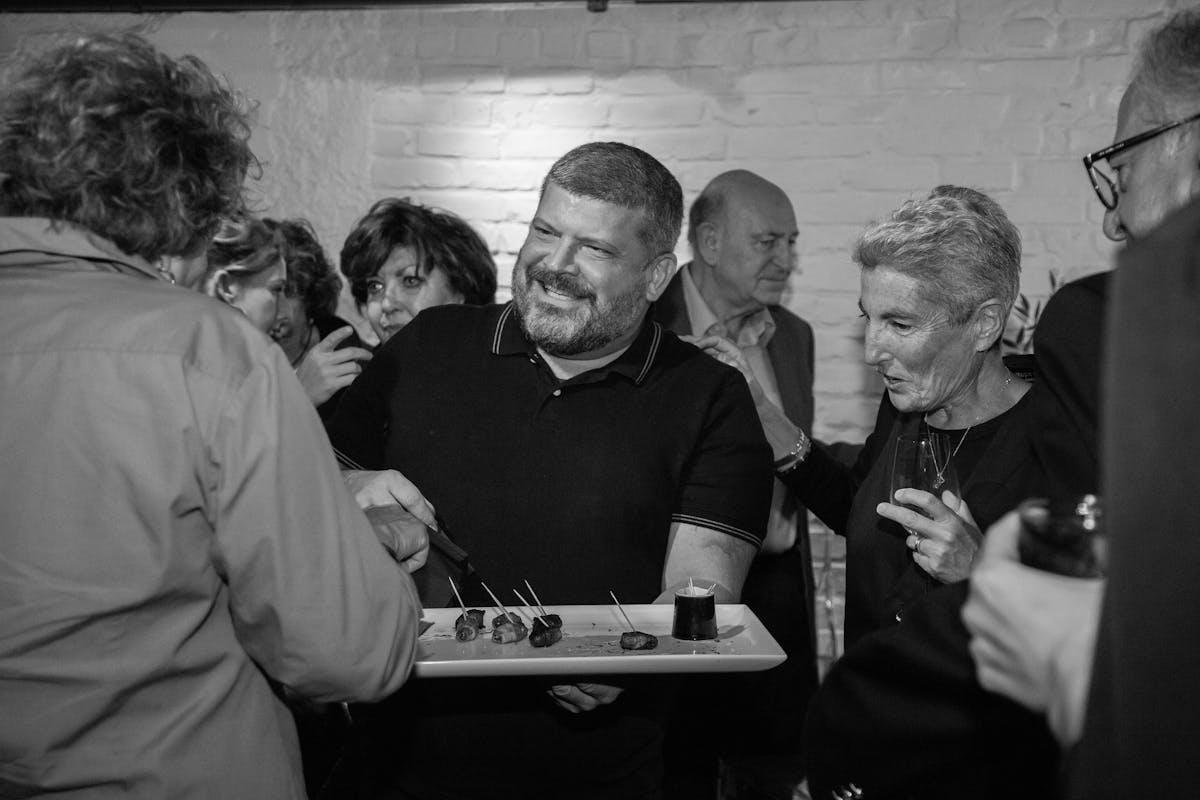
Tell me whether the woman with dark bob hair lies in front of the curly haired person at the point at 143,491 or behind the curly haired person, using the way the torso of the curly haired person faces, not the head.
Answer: in front

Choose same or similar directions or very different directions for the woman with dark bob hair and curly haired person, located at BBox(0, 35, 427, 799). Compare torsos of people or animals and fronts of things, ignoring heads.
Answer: very different directions

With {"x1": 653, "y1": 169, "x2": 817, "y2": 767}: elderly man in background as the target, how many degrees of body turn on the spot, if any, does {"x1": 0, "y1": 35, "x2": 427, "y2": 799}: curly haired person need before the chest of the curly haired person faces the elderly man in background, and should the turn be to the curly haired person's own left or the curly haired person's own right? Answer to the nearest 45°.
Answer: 0° — they already face them

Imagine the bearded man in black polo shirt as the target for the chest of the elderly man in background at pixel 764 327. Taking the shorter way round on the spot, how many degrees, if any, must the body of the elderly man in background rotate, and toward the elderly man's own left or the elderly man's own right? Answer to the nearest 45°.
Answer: approximately 45° to the elderly man's own right

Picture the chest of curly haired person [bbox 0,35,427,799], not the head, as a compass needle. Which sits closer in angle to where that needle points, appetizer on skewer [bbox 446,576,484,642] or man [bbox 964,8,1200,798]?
the appetizer on skewer

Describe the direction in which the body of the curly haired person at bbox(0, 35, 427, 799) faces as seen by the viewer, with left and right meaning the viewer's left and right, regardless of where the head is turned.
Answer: facing away from the viewer and to the right of the viewer

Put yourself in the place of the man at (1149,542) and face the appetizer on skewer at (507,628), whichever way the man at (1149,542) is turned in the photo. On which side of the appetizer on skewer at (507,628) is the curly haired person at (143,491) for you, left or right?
left

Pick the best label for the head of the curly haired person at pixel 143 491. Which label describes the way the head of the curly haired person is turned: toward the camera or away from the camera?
away from the camera

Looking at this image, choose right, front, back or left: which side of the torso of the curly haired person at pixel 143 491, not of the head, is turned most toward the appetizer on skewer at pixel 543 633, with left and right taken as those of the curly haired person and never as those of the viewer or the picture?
front

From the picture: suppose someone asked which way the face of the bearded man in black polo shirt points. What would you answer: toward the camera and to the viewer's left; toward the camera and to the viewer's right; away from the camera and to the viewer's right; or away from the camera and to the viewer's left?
toward the camera and to the viewer's left

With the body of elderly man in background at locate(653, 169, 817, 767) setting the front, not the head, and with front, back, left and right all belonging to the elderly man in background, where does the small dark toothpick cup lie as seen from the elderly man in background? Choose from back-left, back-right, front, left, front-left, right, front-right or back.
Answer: front-right

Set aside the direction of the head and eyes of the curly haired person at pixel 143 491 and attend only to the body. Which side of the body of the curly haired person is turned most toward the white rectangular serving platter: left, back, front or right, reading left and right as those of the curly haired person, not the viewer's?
front

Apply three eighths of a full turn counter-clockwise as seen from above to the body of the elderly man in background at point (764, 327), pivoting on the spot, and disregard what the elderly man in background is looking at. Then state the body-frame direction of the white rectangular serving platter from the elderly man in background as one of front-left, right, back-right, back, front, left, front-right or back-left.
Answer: back
